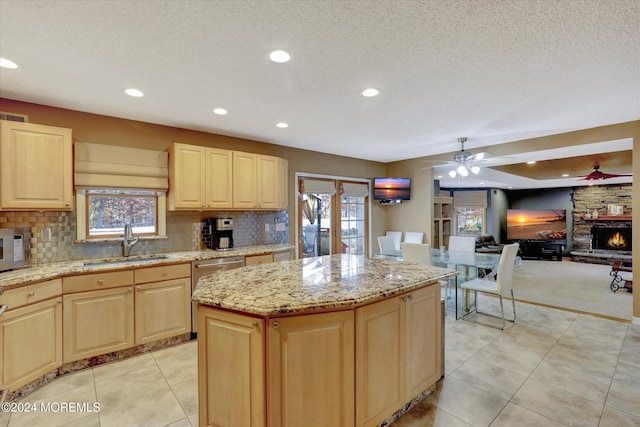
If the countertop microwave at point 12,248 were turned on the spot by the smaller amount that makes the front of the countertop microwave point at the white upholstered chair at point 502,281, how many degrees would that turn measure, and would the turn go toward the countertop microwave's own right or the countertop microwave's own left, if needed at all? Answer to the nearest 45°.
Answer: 0° — it already faces it

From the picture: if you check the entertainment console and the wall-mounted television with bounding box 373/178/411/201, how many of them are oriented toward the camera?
2

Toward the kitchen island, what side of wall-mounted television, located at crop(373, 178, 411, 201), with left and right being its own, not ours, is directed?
front

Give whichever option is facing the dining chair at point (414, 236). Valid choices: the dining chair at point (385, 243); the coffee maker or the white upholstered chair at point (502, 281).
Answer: the white upholstered chair

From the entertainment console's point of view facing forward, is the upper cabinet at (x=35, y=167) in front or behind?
in front

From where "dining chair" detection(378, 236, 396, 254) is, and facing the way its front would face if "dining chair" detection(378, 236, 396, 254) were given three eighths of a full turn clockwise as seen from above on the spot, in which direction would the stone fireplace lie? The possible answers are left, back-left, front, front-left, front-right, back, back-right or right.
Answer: back-right

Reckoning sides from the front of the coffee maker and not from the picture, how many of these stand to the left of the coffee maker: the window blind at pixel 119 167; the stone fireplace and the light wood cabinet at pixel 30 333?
1

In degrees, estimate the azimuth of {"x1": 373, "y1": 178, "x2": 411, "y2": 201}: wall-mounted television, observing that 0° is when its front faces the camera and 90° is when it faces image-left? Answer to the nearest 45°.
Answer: approximately 0°

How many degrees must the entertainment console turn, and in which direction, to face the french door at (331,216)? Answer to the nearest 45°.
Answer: approximately 45° to its right

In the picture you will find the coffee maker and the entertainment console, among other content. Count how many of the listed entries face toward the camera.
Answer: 2

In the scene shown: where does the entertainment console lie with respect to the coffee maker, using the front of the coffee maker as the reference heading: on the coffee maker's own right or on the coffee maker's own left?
on the coffee maker's own left

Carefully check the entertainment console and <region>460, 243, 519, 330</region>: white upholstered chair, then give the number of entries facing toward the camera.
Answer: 1

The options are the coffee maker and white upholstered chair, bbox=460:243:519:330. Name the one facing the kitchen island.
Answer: the coffee maker

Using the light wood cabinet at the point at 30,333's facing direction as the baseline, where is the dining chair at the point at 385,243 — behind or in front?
in front

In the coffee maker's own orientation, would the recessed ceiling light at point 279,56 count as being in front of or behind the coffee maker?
in front

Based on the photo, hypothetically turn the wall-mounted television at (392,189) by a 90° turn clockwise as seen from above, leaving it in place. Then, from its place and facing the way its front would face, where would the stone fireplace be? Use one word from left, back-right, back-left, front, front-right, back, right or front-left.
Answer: back-right

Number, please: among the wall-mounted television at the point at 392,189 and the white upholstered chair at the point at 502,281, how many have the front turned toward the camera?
1
